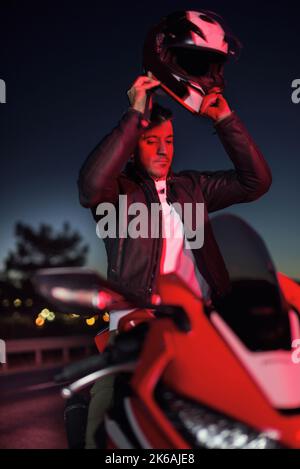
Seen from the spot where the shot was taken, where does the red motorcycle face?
facing the viewer and to the right of the viewer

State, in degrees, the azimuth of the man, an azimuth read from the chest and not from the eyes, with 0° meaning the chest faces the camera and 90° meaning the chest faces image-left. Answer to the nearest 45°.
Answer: approximately 315°
